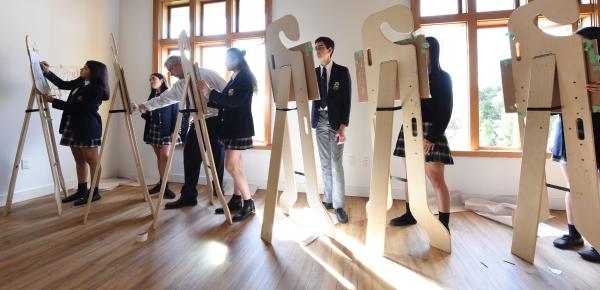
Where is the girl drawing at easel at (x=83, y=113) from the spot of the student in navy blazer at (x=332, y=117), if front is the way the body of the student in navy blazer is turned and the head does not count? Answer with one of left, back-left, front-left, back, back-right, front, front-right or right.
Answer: front-right

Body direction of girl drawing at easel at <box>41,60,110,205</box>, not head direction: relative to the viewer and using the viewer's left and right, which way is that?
facing to the left of the viewer

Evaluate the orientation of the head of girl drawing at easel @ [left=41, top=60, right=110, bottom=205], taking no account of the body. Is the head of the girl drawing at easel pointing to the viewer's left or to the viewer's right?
to the viewer's left

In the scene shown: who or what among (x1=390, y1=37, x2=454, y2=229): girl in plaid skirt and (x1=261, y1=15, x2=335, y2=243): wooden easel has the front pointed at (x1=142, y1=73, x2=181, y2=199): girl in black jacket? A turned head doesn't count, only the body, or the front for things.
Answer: the girl in plaid skirt

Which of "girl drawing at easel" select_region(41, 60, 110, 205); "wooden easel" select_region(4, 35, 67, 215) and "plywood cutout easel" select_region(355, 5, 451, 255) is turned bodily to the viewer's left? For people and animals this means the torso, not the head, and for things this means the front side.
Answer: the girl drawing at easel

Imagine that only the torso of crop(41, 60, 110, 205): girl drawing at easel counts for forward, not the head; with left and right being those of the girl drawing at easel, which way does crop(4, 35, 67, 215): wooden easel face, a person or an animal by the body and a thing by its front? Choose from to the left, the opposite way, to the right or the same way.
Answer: the opposite way

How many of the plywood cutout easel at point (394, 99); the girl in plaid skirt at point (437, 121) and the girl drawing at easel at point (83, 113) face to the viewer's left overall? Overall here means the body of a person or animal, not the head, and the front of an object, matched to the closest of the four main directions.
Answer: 2

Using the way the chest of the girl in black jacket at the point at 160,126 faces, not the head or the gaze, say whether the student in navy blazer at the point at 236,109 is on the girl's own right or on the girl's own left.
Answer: on the girl's own left

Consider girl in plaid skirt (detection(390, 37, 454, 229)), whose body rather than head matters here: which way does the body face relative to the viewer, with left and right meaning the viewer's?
facing to the left of the viewer
